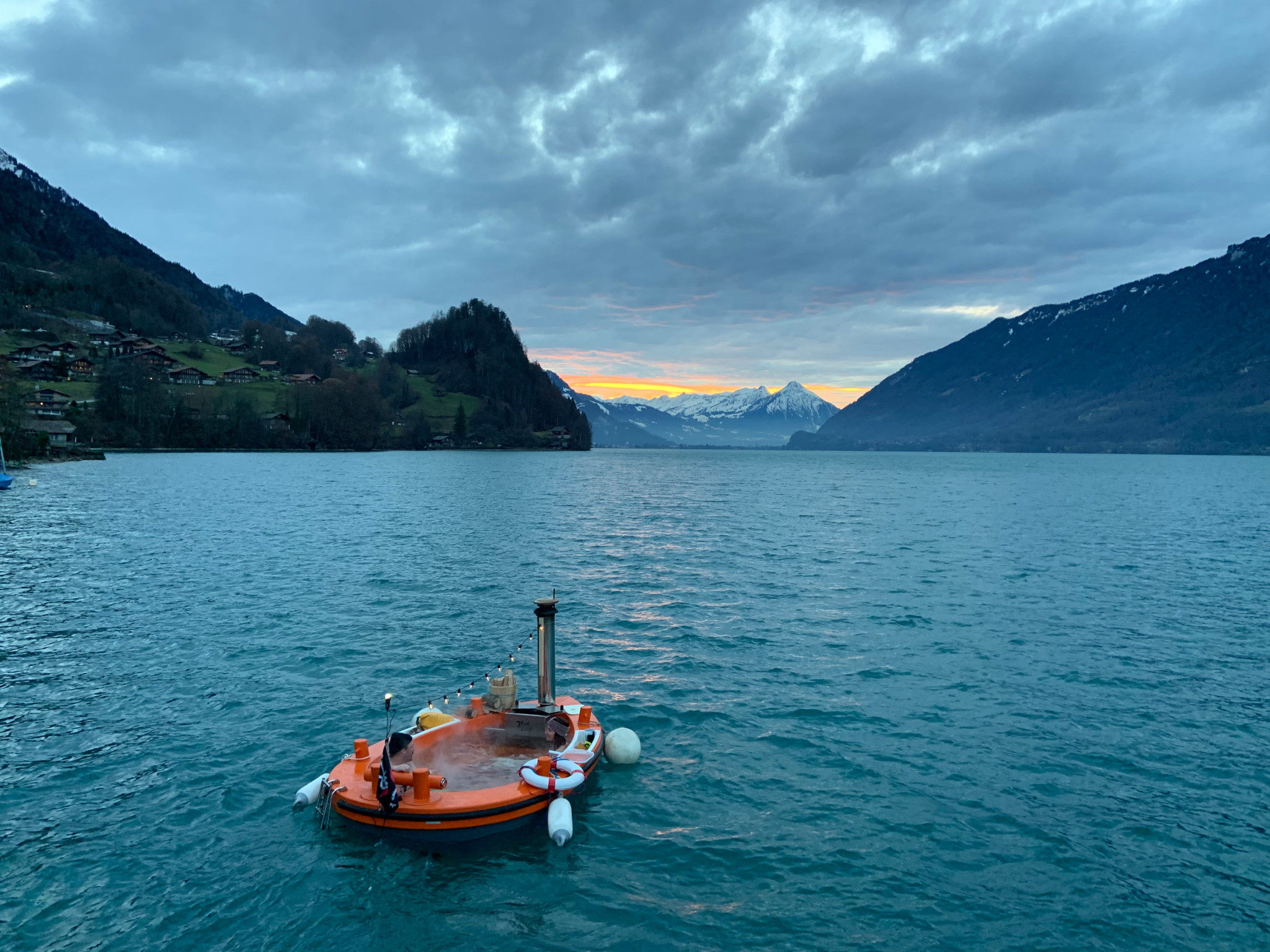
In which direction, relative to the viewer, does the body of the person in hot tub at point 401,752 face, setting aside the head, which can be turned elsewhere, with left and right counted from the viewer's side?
facing away from the viewer and to the right of the viewer

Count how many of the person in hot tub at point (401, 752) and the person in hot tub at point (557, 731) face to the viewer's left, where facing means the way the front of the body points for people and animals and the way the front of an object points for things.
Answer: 1

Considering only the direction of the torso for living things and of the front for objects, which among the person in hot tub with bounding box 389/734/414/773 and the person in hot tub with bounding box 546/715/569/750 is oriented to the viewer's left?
the person in hot tub with bounding box 546/715/569/750

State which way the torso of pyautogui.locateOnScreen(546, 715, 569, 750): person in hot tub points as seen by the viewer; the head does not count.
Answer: to the viewer's left

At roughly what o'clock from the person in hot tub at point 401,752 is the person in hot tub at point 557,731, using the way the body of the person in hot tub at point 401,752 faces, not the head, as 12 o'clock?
the person in hot tub at point 557,731 is roughly at 1 o'clock from the person in hot tub at point 401,752.

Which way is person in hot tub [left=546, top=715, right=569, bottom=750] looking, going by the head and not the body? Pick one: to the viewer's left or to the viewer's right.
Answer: to the viewer's left

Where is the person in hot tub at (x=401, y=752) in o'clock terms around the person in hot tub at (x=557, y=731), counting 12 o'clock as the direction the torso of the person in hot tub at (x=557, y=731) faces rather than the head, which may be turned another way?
the person in hot tub at (x=401, y=752) is roughly at 11 o'clock from the person in hot tub at (x=557, y=731).
